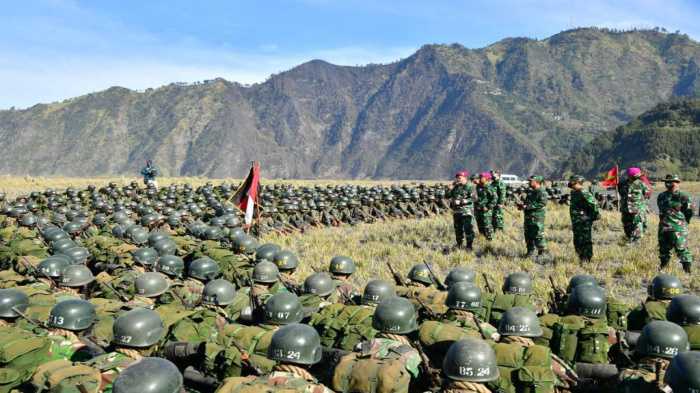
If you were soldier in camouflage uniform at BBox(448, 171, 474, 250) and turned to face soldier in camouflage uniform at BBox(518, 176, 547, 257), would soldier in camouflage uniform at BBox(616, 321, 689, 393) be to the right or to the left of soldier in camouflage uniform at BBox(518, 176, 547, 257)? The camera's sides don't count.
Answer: right

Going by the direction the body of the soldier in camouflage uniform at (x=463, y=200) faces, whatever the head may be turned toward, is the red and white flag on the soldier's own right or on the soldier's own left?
on the soldier's own right

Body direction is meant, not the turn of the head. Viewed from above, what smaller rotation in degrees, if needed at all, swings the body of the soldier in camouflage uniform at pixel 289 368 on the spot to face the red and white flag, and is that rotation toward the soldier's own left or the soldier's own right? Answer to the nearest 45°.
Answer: approximately 45° to the soldier's own left

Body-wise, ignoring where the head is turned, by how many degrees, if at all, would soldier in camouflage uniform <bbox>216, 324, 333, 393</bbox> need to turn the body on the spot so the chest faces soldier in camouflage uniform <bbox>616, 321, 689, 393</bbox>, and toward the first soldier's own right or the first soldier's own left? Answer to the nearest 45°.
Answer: approximately 45° to the first soldier's own right

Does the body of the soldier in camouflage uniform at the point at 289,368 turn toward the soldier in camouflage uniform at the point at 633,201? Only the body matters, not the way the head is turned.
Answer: yes

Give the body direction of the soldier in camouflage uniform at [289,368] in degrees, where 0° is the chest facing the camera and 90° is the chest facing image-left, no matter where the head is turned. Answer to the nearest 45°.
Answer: approximately 225°

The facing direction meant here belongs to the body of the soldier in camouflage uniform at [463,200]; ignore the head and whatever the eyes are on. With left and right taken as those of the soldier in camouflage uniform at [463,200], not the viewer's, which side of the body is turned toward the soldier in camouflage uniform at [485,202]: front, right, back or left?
back

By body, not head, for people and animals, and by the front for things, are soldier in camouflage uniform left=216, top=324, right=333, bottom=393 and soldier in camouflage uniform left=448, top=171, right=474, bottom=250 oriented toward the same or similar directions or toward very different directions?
very different directions

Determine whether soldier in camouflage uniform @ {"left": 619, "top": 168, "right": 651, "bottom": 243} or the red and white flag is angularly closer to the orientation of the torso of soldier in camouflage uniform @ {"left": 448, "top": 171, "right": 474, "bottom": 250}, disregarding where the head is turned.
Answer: the red and white flag

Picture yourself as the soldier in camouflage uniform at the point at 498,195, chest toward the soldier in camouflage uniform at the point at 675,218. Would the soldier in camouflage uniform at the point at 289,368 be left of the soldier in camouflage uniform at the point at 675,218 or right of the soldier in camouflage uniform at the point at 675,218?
right
